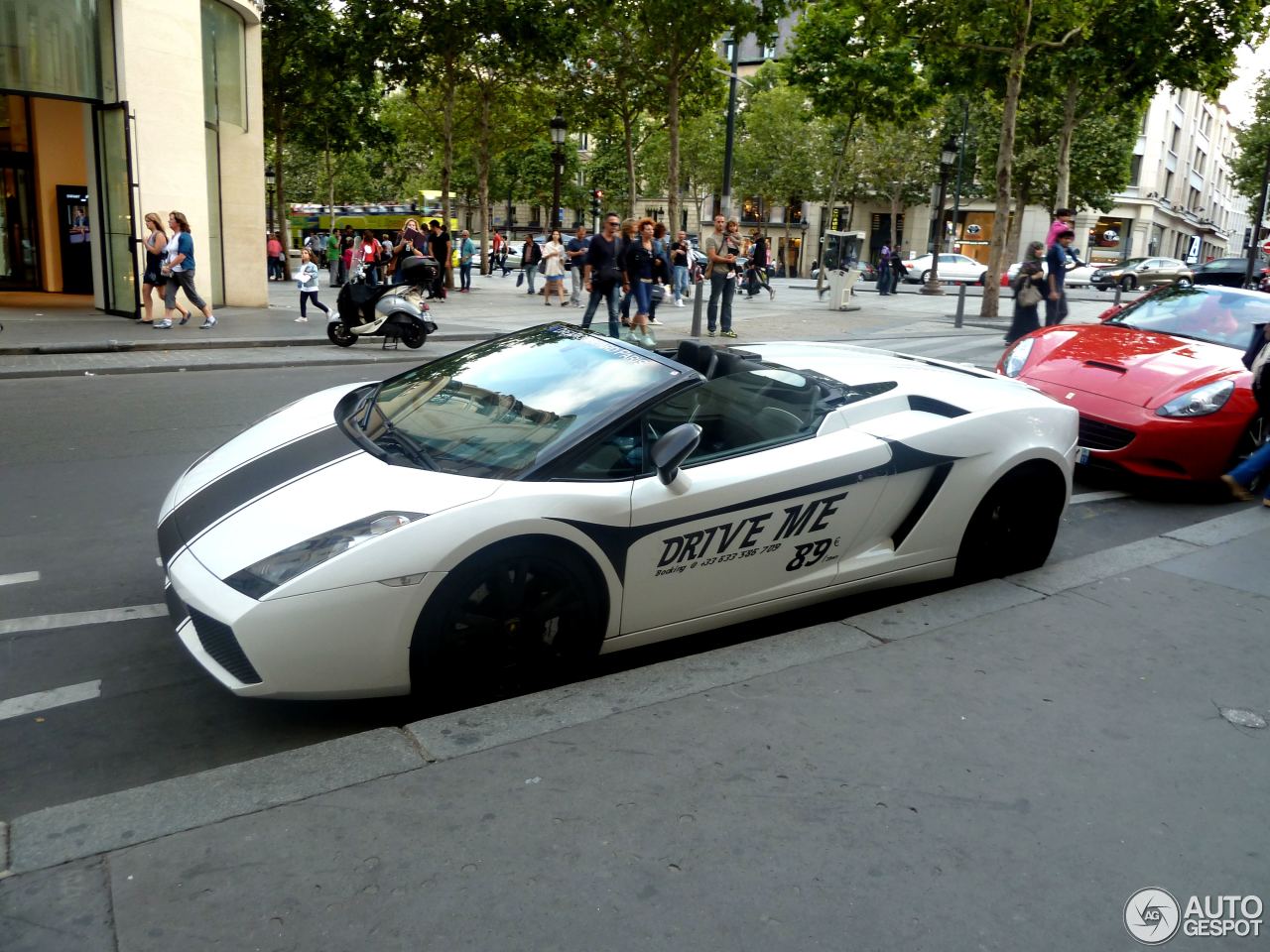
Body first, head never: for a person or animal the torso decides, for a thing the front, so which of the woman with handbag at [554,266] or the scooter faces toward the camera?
the woman with handbag

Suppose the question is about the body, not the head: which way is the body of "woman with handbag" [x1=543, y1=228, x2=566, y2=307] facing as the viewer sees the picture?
toward the camera

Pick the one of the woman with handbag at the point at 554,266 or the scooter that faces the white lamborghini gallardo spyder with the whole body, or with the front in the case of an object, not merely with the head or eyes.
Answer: the woman with handbag

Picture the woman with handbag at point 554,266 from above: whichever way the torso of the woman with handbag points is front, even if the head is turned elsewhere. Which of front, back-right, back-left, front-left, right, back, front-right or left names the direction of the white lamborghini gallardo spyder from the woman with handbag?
front

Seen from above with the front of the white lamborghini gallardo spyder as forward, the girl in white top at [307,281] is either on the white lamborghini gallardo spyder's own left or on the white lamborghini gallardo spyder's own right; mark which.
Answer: on the white lamborghini gallardo spyder's own right

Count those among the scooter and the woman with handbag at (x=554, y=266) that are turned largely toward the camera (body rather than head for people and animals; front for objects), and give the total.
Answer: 1

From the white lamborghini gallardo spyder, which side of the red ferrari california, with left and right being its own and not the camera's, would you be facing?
front

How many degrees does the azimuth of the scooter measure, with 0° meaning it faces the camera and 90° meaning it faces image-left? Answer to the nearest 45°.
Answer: approximately 90°

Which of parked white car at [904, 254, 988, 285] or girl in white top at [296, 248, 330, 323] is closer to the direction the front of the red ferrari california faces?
the girl in white top

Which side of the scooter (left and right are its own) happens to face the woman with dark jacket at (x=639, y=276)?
back

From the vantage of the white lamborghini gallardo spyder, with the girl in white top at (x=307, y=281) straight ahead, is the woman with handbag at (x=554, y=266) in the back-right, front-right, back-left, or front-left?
front-right
